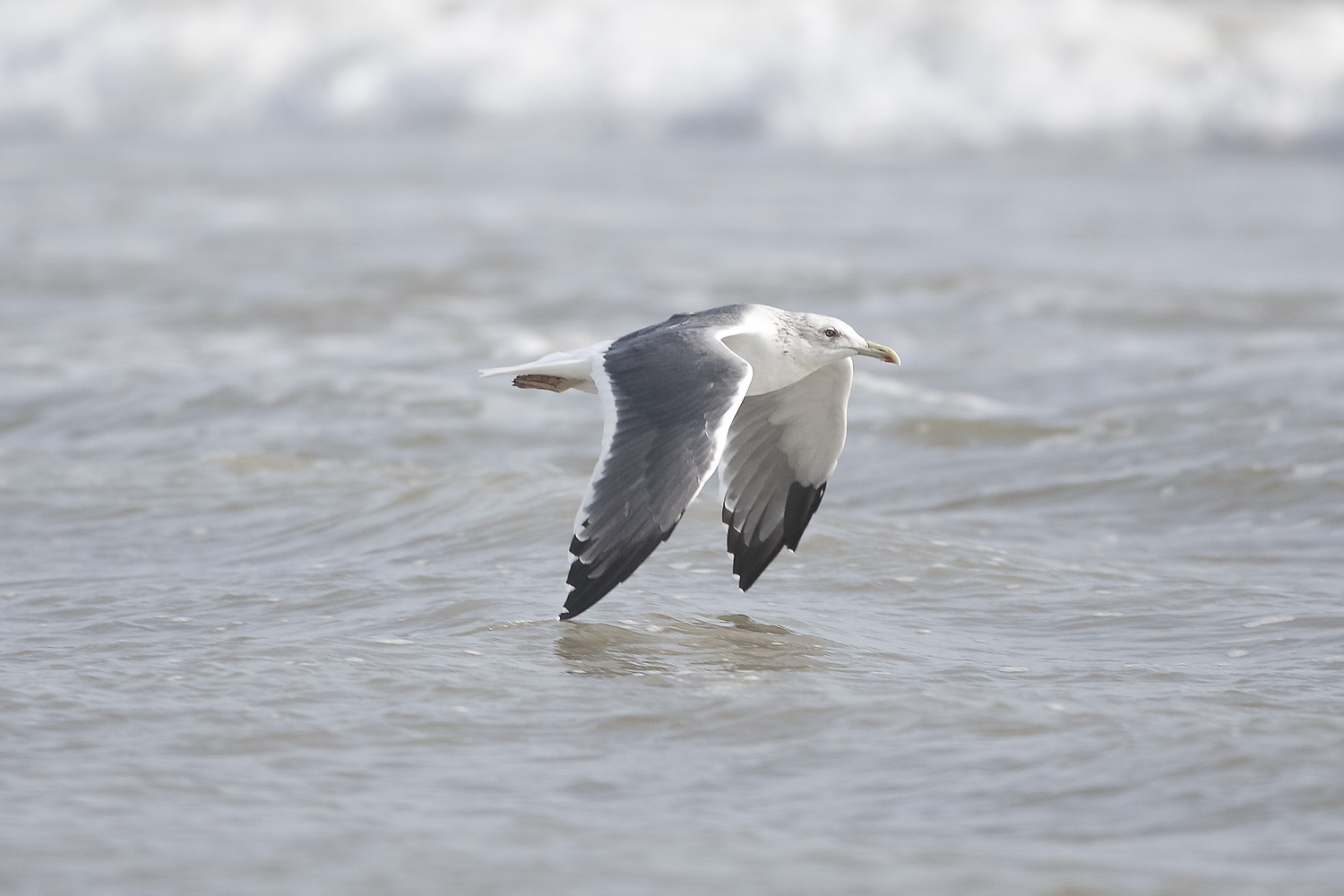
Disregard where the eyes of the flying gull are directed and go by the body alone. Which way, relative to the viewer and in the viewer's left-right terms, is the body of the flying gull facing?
facing to the right of the viewer
